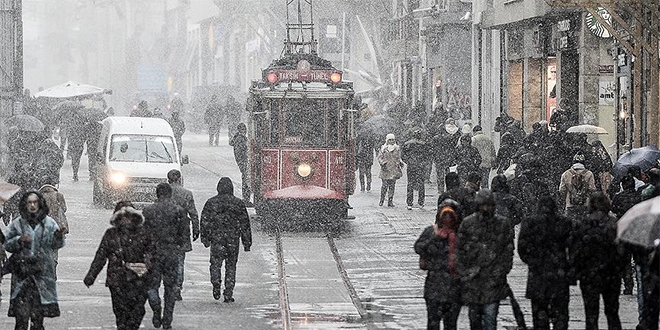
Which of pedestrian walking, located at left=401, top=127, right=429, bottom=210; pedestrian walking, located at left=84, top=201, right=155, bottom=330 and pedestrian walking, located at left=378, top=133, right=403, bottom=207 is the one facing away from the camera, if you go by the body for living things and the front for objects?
pedestrian walking, located at left=401, top=127, right=429, bottom=210

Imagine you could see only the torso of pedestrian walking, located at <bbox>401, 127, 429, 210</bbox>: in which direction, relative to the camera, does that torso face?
away from the camera

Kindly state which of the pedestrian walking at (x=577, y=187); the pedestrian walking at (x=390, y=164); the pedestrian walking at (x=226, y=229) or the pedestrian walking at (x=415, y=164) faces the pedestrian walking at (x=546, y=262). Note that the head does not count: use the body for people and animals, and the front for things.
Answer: the pedestrian walking at (x=390, y=164)

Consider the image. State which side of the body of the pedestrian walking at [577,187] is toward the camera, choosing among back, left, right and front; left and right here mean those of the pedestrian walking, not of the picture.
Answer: back

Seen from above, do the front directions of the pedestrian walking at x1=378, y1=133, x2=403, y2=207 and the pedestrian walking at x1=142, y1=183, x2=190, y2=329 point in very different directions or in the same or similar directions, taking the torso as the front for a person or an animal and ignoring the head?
very different directions

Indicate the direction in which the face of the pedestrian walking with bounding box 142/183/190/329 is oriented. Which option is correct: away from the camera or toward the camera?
away from the camera

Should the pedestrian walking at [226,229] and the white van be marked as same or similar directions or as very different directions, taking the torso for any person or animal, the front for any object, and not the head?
very different directions

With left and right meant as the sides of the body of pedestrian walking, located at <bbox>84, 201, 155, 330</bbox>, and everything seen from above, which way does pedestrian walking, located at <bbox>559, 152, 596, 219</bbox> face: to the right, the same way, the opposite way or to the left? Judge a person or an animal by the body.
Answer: the opposite way

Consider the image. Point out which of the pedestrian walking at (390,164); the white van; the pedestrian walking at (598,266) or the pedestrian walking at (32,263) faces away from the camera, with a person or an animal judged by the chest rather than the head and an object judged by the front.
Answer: the pedestrian walking at (598,266)

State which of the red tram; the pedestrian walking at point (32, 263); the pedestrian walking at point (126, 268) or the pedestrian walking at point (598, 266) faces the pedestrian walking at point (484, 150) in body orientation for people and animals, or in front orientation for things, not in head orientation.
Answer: the pedestrian walking at point (598, 266)
